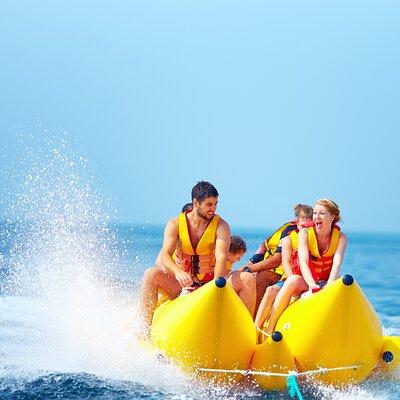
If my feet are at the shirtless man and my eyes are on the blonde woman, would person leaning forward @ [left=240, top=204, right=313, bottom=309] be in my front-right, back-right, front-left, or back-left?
front-left

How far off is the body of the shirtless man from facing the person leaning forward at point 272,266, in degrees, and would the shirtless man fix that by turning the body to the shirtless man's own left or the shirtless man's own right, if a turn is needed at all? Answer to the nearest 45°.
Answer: approximately 135° to the shirtless man's own left

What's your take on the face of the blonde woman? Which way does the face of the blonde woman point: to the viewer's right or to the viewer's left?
to the viewer's left

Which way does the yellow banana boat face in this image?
toward the camera

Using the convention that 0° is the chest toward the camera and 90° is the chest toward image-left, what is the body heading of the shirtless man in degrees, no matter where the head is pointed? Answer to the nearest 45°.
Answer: approximately 0°

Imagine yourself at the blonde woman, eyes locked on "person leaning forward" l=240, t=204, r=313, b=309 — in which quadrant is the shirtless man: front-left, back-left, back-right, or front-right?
front-left
